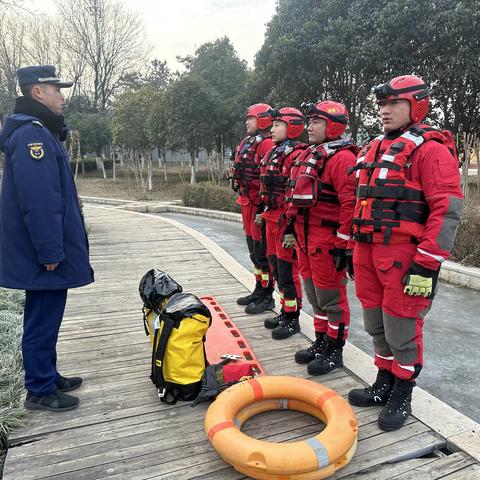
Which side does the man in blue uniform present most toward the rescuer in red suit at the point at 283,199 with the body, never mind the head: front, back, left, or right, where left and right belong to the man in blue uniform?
front

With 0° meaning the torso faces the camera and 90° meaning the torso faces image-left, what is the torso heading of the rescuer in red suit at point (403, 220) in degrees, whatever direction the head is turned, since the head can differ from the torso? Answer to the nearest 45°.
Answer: approximately 45°

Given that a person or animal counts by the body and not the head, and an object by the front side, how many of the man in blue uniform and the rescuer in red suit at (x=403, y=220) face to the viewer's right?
1

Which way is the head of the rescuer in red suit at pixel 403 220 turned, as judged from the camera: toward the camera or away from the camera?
toward the camera

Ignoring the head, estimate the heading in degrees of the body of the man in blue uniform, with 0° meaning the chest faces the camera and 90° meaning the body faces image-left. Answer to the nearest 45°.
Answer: approximately 270°

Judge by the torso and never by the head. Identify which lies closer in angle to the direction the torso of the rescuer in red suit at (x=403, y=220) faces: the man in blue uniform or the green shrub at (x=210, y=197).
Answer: the man in blue uniform

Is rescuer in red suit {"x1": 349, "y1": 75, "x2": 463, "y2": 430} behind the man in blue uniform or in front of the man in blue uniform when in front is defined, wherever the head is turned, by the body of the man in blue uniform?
in front

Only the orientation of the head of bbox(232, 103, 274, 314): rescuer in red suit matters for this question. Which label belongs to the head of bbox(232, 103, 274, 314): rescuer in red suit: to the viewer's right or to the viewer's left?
to the viewer's left

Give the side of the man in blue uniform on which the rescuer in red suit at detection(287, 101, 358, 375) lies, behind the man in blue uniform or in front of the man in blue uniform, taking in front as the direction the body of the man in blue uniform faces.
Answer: in front

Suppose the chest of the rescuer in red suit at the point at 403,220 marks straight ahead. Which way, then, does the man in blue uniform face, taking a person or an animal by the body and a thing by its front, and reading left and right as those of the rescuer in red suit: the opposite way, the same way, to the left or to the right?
the opposite way

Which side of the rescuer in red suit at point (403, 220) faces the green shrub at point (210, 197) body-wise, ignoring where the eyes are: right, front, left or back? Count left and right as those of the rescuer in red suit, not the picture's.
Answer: right

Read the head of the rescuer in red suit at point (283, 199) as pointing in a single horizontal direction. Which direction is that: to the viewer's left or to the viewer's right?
to the viewer's left

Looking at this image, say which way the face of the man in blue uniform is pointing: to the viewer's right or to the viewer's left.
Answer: to the viewer's right
